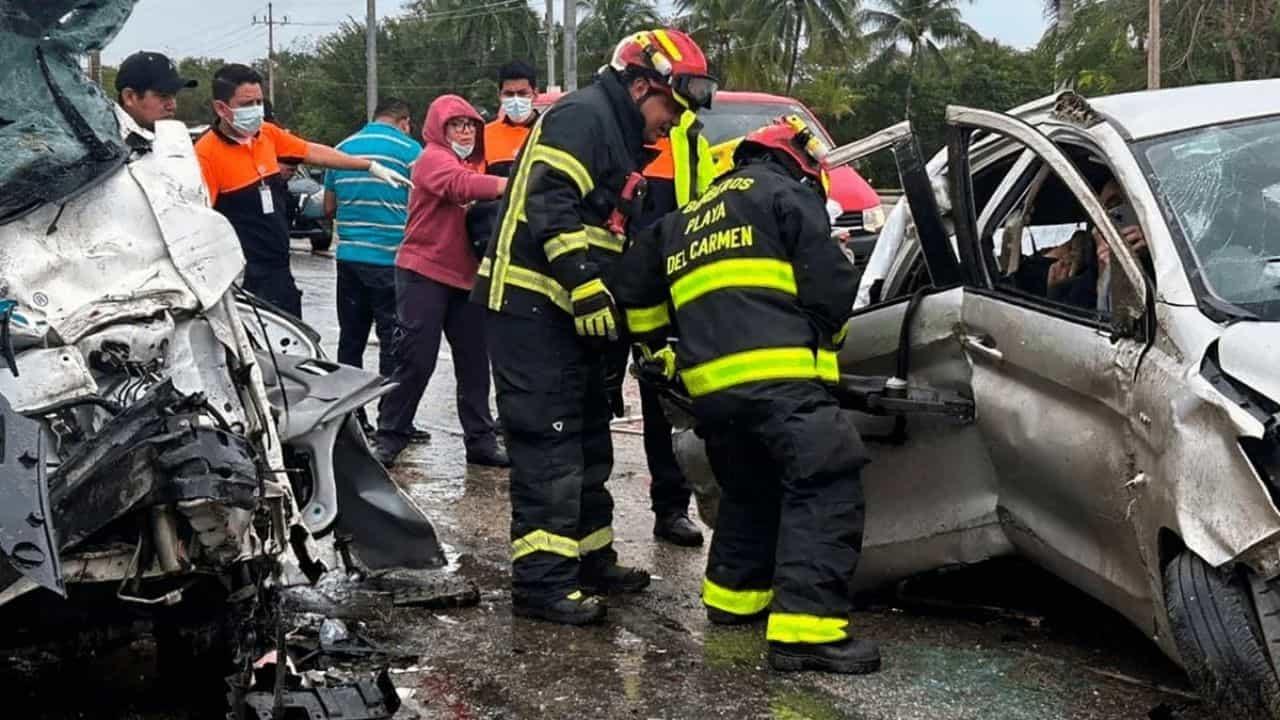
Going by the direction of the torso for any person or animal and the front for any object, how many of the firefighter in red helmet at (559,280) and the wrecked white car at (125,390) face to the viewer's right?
1

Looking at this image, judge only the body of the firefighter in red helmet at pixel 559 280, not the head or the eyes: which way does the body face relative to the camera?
to the viewer's right

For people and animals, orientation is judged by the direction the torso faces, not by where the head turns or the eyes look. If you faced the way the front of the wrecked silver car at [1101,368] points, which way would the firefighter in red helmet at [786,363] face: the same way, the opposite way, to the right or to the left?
to the left

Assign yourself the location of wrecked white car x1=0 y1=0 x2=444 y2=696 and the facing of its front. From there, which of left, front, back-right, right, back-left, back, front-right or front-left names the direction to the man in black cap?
back

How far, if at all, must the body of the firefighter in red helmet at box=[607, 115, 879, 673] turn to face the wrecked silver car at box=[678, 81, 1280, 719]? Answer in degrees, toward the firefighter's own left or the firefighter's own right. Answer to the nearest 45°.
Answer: approximately 45° to the firefighter's own right

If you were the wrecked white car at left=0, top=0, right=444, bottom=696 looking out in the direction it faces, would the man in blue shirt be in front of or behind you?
behind

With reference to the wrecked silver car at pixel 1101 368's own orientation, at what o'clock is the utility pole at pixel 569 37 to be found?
The utility pole is roughly at 7 o'clock from the wrecked silver car.

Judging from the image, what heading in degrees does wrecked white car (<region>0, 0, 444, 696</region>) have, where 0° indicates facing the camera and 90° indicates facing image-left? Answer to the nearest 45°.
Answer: approximately 0°

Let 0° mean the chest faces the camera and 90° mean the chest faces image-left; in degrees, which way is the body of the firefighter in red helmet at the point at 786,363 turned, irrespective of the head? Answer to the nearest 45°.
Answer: approximately 225°

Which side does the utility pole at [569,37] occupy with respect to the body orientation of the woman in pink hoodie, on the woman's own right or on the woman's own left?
on the woman's own left

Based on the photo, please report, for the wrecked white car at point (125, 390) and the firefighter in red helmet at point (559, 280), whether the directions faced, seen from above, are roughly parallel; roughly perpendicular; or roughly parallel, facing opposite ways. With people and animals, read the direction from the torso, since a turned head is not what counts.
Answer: roughly perpendicular

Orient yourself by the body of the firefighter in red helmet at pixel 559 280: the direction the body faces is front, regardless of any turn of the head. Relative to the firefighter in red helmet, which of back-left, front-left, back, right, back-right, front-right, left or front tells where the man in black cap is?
back-left

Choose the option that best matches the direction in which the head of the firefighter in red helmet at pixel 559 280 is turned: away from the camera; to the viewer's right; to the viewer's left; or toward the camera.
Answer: to the viewer's right
